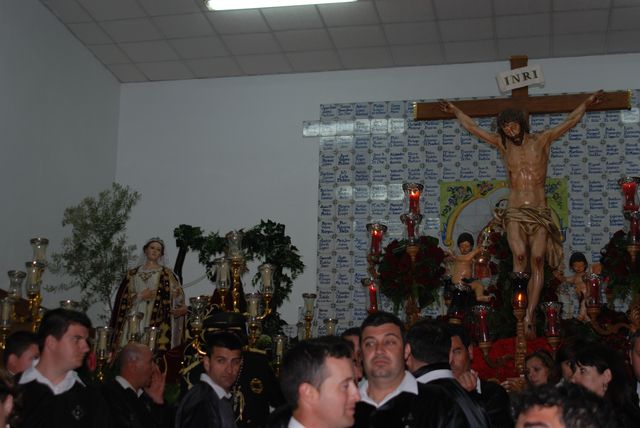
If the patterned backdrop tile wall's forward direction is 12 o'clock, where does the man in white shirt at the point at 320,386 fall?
The man in white shirt is roughly at 12 o'clock from the patterned backdrop tile wall.

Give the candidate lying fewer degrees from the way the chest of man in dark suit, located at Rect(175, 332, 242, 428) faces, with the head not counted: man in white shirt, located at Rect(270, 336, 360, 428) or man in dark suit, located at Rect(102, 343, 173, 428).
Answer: the man in white shirt

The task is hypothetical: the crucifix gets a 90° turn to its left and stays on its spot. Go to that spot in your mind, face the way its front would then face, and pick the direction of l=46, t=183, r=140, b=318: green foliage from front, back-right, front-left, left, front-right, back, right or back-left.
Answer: back

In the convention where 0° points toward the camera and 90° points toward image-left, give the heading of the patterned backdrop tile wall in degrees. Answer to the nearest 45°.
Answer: approximately 0°

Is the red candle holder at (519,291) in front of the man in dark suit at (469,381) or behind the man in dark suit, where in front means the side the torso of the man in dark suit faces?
behind

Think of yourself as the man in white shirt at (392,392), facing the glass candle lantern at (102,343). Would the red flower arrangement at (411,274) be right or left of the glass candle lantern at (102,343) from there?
right

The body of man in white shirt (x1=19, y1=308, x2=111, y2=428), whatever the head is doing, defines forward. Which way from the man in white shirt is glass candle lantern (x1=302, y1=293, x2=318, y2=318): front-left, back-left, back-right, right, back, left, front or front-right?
left

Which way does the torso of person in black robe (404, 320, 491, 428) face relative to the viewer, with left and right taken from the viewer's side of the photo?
facing away from the viewer and to the left of the viewer
